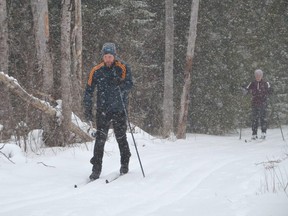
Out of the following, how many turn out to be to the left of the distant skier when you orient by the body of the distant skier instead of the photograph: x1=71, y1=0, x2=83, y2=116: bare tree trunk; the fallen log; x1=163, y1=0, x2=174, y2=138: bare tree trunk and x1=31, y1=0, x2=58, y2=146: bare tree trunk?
0

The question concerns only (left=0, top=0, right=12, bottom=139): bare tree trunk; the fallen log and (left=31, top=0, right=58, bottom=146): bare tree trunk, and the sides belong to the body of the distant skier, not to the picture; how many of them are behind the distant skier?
0

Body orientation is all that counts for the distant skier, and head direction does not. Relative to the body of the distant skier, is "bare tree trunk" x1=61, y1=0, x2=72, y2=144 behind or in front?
in front

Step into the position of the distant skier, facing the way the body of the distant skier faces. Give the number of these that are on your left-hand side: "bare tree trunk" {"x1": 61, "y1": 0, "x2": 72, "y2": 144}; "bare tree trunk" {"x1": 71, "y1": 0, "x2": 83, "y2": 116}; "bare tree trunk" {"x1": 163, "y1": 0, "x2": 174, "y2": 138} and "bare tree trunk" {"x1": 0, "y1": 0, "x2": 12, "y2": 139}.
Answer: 0

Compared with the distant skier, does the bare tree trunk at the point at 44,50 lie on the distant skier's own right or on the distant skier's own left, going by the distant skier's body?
on the distant skier's own right

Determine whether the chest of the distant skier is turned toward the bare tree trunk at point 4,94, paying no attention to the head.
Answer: no

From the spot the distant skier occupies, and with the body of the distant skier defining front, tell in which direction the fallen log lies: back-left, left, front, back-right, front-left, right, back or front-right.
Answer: front-right

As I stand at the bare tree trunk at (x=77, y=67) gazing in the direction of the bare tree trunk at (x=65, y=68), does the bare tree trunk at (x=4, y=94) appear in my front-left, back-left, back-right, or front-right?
front-right

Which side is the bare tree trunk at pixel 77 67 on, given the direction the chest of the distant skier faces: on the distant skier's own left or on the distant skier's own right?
on the distant skier's own right

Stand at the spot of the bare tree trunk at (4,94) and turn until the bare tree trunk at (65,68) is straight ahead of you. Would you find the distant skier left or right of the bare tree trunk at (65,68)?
left

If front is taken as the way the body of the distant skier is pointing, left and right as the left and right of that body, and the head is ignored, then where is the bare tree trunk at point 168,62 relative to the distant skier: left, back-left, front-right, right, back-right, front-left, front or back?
back-right

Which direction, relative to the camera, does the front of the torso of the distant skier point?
toward the camera
